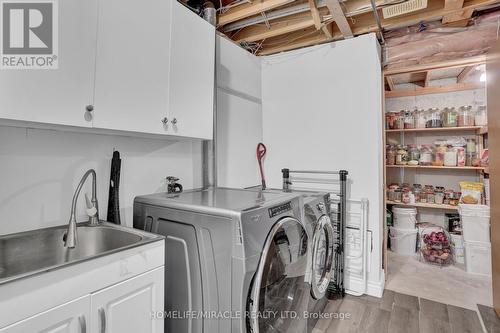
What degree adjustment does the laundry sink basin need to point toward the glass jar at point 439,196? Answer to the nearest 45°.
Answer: approximately 45° to its left

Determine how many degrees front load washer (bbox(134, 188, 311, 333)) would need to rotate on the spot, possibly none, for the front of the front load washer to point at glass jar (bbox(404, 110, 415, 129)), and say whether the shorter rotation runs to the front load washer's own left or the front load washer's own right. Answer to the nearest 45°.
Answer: approximately 90° to the front load washer's own left

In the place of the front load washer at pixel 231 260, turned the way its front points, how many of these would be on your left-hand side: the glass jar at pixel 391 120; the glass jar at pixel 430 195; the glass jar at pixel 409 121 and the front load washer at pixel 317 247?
4

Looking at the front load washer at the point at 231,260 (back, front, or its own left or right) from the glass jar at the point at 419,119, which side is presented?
left

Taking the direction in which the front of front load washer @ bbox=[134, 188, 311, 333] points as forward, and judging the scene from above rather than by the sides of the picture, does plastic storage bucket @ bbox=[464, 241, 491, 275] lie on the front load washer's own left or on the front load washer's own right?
on the front load washer's own left

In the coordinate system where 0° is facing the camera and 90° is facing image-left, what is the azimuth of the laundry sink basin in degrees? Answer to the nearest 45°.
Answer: approximately 315°

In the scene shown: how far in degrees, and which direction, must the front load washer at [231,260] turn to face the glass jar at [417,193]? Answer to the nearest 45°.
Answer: approximately 90° to its left

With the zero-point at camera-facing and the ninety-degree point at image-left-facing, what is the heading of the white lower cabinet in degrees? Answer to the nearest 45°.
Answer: approximately 315°

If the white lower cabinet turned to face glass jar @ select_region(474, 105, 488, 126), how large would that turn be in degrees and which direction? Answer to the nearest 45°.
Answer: approximately 45° to its left

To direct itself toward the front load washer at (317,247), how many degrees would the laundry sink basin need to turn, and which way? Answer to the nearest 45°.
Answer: approximately 45° to its left

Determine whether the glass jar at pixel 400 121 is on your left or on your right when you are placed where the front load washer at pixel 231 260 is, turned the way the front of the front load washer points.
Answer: on your left

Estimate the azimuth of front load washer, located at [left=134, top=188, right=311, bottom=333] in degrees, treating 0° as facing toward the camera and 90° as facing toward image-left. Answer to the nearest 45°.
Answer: approximately 315°
